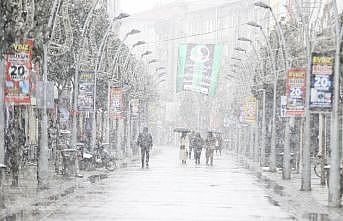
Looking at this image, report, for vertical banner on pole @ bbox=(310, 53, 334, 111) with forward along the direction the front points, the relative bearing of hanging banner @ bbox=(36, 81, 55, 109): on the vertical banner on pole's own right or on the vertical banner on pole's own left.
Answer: on the vertical banner on pole's own right

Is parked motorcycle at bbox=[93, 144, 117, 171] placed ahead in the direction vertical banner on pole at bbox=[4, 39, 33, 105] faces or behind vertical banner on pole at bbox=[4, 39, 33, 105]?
behind
